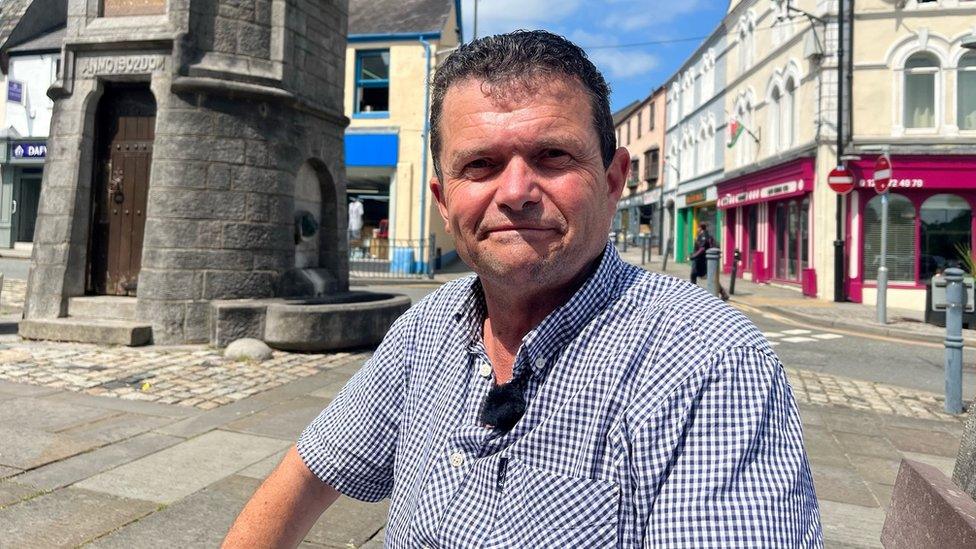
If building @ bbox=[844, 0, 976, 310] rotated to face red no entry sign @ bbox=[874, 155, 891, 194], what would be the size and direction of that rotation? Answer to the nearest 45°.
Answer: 0° — it already faces it

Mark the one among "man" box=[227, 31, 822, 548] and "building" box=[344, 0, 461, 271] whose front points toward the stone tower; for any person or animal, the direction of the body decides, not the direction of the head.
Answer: the building

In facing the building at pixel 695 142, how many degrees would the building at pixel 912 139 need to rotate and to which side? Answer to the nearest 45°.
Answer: approximately 135° to its right

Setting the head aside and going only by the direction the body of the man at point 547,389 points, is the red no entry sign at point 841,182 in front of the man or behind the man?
behind

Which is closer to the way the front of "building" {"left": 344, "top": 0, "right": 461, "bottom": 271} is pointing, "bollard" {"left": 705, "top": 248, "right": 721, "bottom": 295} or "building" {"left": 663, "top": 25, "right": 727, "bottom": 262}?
the bollard

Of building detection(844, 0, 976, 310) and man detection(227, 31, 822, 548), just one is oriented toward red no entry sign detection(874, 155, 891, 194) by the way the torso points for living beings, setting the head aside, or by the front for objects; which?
the building

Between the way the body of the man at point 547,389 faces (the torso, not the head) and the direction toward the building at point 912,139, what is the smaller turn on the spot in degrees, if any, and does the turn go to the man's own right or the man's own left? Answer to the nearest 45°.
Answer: approximately 180°

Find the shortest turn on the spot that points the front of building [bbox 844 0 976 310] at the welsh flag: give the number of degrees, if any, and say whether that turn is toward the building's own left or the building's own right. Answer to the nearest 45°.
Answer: approximately 135° to the building's own right

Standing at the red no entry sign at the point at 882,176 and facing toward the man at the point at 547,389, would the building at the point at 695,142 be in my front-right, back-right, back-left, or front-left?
back-right

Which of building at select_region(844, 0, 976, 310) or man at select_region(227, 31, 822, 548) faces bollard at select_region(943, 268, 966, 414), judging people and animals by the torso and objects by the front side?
the building
